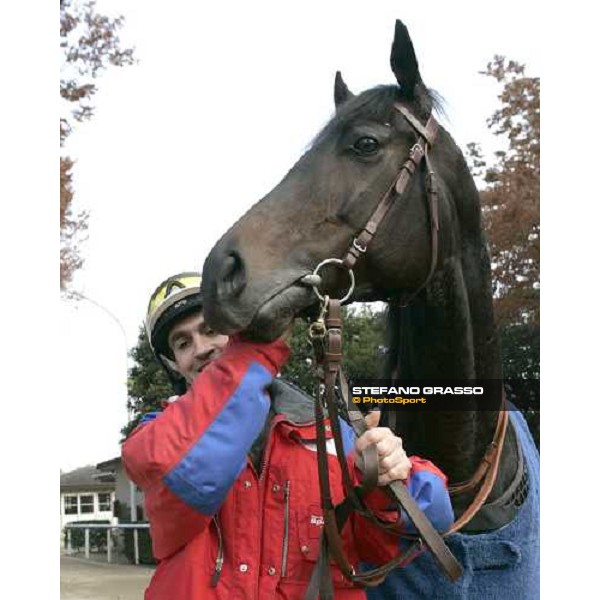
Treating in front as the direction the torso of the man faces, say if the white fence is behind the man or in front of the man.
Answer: behind

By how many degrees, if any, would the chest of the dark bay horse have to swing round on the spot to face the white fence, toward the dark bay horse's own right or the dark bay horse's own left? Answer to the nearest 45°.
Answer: approximately 90° to the dark bay horse's own right

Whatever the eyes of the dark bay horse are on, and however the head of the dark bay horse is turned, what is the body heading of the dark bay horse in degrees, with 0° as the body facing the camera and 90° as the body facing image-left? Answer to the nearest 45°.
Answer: approximately 45°

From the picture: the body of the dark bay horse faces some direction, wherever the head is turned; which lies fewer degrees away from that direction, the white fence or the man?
the man

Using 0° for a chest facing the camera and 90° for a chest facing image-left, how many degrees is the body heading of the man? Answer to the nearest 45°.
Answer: approximately 0°
